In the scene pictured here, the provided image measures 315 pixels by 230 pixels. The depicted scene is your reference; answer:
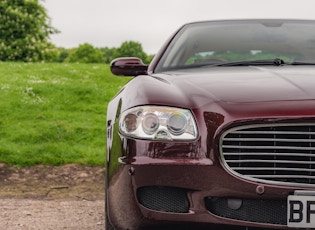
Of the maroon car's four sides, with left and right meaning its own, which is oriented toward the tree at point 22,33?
back

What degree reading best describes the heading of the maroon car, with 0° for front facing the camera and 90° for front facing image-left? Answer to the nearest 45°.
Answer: approximately 0°
